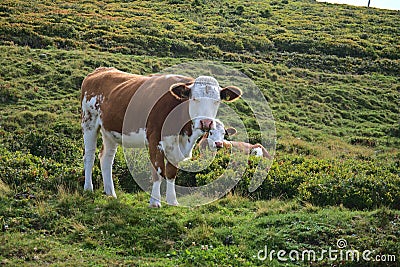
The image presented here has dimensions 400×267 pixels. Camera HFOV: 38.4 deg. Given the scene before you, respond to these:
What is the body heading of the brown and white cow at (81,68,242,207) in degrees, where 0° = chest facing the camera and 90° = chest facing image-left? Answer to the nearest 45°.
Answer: approximately 315°

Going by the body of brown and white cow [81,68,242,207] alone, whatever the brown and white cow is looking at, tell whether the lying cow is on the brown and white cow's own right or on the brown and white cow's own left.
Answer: on the brown and white cow's own left

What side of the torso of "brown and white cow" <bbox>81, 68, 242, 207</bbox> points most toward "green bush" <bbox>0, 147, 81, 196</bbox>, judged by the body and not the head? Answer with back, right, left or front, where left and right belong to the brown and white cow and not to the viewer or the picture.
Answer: back
